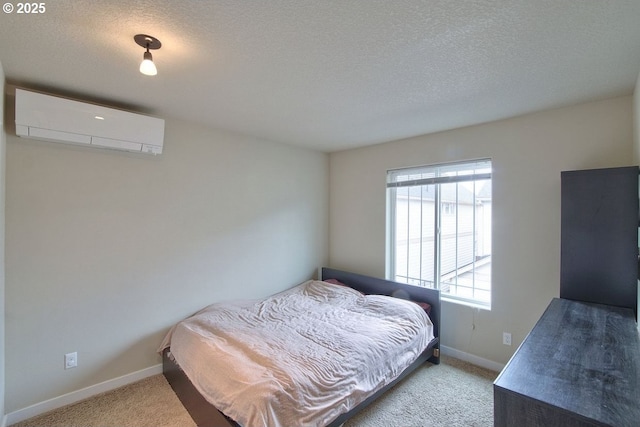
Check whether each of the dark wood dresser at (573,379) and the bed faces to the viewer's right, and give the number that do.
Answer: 0

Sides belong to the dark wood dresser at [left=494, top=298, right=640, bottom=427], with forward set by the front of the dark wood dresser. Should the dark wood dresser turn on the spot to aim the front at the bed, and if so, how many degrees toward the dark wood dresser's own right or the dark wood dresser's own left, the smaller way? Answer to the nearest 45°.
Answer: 0° — it already faces it

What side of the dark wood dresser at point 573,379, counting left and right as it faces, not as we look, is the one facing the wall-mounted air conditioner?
front

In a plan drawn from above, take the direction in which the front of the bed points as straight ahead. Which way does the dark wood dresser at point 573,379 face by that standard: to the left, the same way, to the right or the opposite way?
to the right

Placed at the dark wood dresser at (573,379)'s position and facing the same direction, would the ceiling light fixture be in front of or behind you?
in front

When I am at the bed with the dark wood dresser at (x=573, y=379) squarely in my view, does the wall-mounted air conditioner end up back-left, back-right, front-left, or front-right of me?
back-right

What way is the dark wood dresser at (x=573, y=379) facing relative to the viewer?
to the viewer's left

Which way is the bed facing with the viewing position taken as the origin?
facing the viewer and to the left of the viewer
